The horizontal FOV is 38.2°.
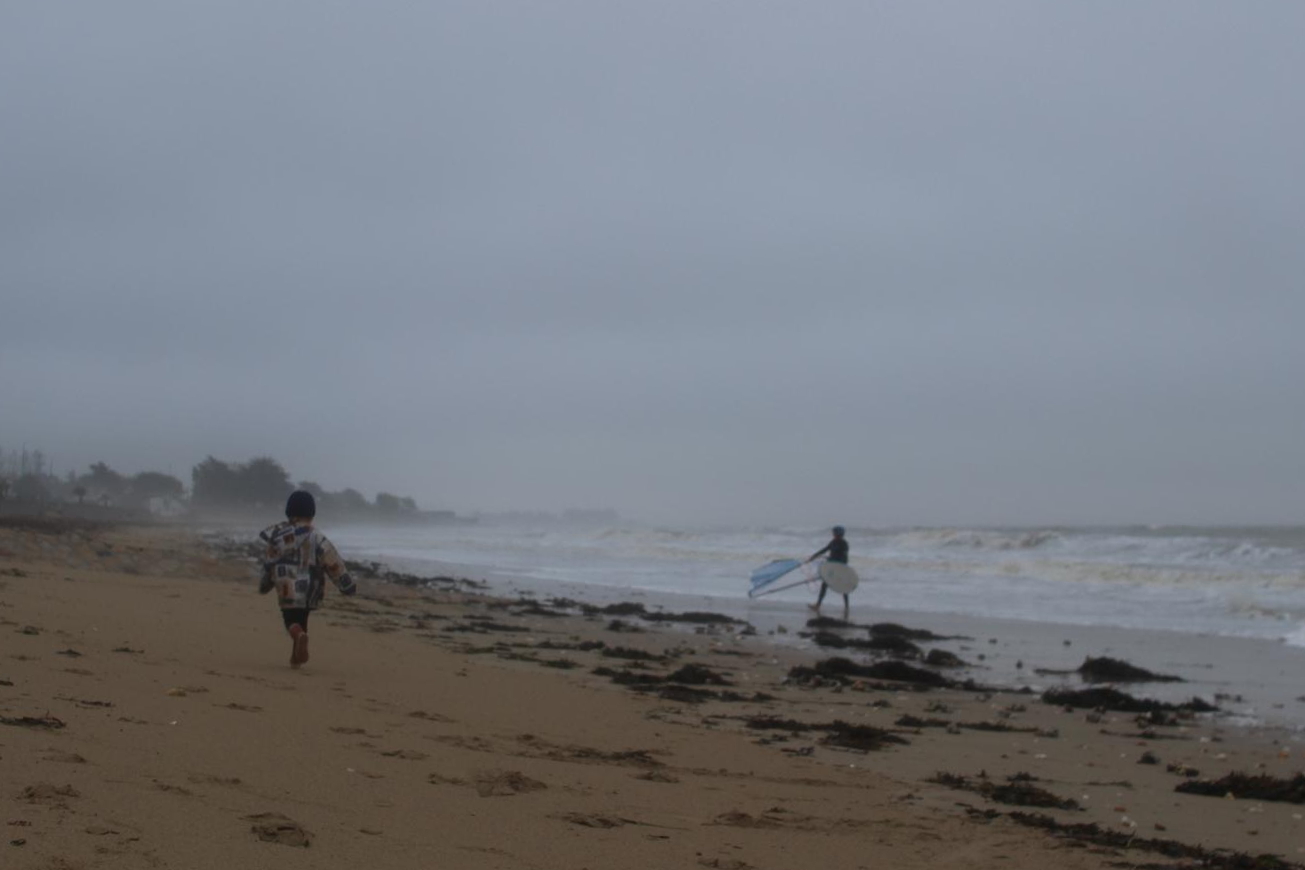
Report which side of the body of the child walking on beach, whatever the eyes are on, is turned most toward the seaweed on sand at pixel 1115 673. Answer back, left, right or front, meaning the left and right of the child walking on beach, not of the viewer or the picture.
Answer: right

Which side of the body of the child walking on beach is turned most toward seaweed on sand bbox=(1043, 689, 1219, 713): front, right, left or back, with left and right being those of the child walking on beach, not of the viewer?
right

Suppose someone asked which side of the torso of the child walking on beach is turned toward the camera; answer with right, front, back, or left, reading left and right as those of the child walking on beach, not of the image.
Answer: back

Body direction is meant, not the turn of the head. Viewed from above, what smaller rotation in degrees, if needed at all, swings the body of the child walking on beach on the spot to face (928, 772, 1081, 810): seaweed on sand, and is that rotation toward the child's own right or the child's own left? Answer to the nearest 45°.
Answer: approximately 135° to the child's own right

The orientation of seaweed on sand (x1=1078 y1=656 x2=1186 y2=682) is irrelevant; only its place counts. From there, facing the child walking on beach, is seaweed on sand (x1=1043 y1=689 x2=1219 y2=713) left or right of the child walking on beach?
left

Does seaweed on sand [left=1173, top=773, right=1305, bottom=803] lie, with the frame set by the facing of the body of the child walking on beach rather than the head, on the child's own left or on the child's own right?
on the child's own right
